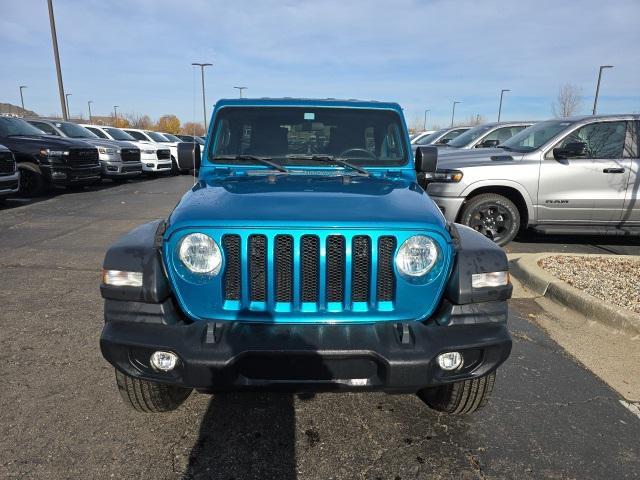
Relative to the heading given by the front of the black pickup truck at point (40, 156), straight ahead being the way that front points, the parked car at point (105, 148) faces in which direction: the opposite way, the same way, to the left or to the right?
the same way

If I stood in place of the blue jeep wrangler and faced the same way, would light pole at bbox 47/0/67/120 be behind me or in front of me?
behind

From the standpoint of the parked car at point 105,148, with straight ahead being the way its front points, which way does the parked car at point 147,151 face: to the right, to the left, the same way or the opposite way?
the same way

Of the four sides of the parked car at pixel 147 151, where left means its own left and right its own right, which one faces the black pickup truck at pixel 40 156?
right

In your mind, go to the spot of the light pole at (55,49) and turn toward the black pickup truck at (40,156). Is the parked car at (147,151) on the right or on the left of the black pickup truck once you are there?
left

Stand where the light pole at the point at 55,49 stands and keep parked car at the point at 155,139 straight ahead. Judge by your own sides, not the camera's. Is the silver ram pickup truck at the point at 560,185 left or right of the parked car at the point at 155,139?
right

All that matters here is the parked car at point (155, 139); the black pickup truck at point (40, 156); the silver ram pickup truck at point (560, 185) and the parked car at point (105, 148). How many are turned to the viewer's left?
1

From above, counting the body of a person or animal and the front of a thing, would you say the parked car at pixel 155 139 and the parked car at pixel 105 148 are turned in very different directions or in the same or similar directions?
same or similar directions

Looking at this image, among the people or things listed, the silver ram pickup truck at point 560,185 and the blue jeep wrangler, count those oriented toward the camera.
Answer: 1

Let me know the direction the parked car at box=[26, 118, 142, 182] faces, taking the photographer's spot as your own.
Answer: facing the viewer and to the right of the viewer

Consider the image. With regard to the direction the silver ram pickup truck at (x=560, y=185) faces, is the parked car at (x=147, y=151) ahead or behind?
ahead

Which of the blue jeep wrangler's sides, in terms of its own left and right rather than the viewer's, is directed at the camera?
front

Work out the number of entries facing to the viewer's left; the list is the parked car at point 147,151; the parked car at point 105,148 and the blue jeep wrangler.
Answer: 0

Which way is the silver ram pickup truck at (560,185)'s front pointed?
to the viewer's left

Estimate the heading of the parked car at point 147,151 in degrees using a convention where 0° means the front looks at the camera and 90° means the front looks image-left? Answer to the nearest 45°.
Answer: approximately 315°
